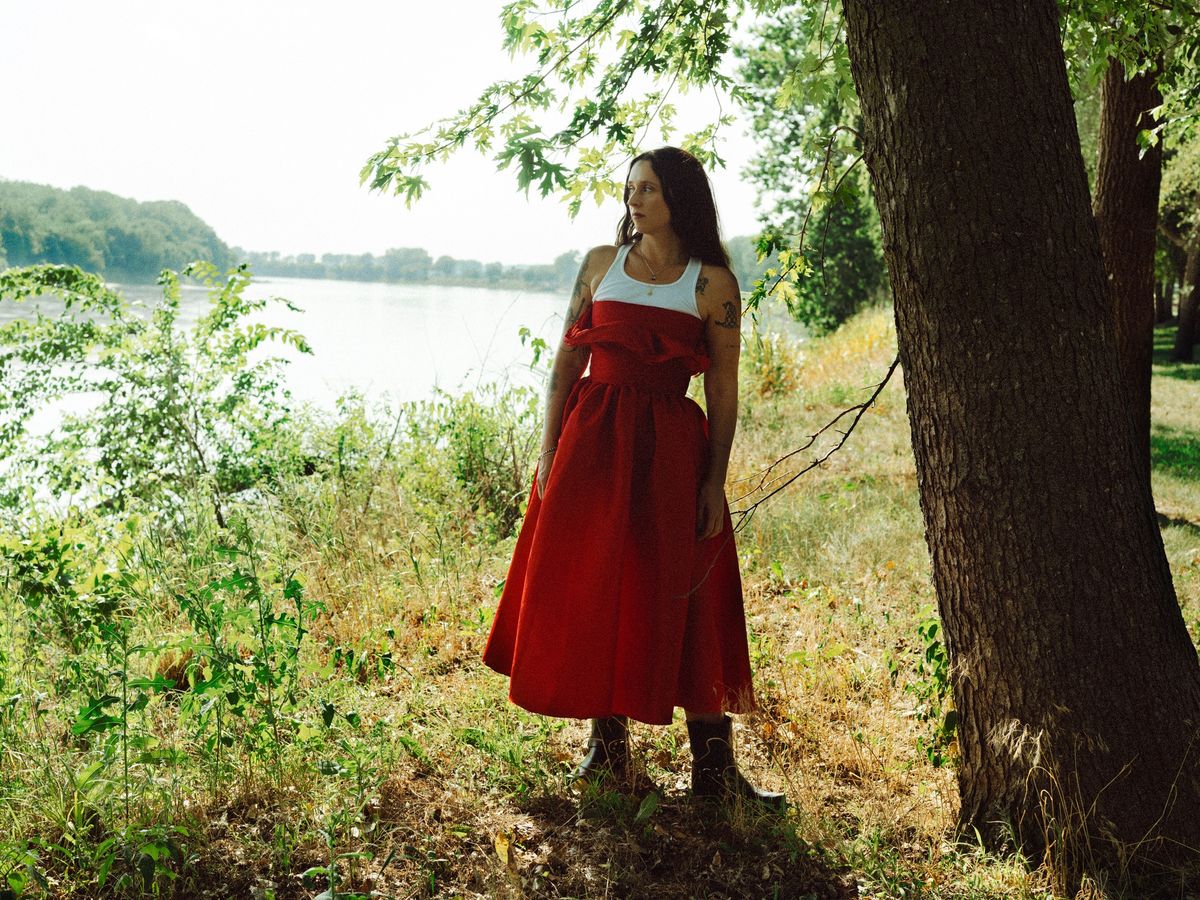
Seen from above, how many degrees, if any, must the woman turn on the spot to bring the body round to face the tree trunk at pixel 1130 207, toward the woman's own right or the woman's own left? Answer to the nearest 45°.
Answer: approximately 135° to the woman's own left

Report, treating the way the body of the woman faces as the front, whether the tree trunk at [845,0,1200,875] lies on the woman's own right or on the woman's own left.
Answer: on the woman's own left

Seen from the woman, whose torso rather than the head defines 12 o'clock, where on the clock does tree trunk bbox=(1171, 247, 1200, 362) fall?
The tree trunk is roughly at 7 o'clock from the woman.

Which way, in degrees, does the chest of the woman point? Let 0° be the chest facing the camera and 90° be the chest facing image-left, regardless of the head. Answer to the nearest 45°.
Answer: approximately 0°

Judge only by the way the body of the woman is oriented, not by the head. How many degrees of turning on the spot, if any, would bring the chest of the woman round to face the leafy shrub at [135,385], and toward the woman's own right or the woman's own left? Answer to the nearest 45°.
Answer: approximately 135° to the woman's own right
